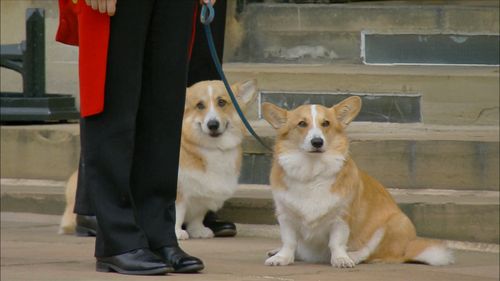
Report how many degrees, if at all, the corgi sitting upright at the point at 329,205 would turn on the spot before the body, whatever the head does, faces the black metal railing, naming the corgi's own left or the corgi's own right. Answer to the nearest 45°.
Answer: approximately 90° to the corgi's own right

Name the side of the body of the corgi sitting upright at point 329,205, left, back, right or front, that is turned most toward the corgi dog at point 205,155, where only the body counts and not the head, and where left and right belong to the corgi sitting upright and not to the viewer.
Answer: right

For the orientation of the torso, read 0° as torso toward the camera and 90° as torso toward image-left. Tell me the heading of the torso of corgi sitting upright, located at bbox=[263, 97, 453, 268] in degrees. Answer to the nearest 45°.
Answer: approximately 45°
